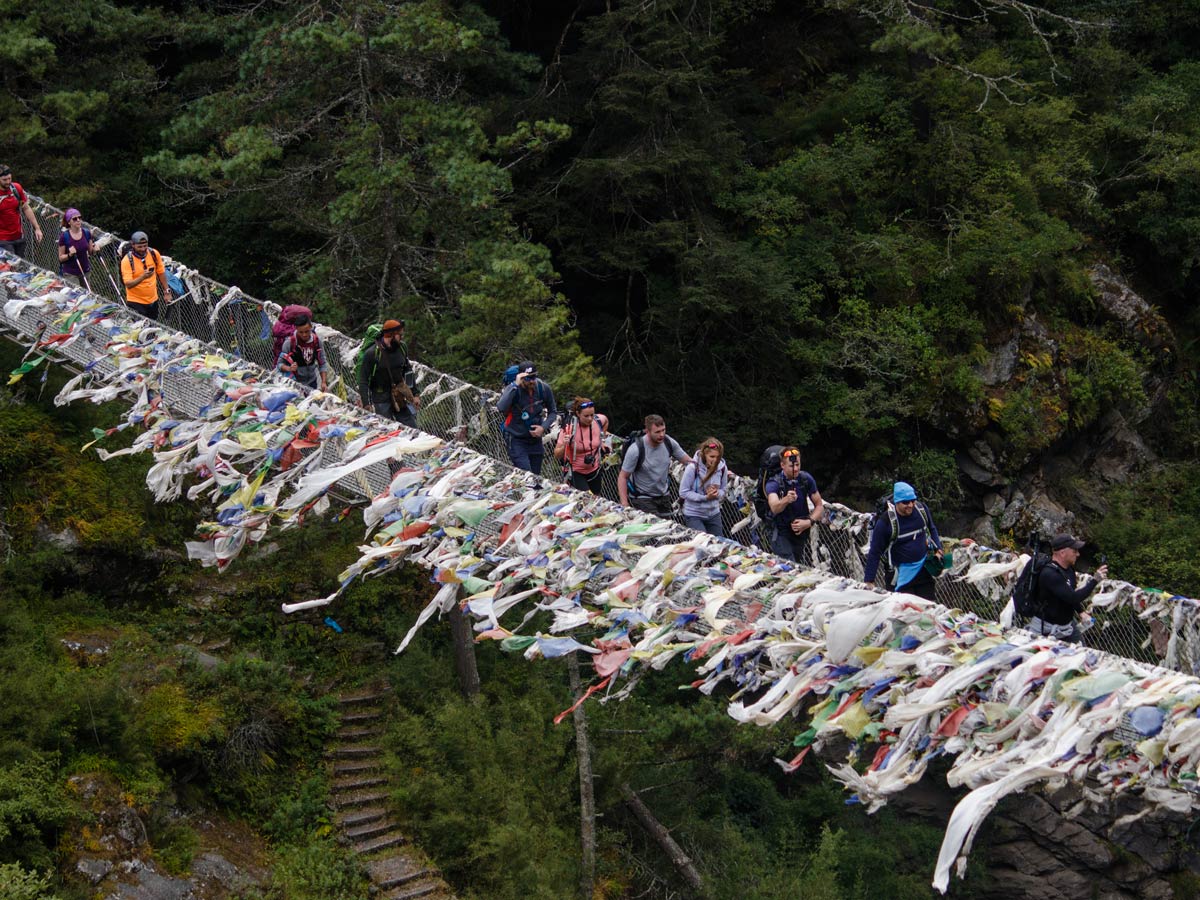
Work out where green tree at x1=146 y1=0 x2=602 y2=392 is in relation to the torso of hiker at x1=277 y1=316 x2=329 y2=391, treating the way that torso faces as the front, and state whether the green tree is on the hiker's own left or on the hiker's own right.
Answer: on the hiker's own left

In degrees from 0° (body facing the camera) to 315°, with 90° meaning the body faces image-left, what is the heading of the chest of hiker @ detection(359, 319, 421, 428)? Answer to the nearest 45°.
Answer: approximately 315°

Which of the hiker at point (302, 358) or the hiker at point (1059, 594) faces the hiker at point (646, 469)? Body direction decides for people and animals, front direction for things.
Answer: the hiker at point (302, 358)

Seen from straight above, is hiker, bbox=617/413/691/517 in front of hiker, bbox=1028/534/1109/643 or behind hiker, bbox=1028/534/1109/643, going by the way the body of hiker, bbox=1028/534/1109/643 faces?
behind

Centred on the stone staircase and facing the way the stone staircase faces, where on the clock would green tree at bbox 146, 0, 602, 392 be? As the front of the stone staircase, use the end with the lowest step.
The green tree is roughly at 6 o'clock from the stone staircase.

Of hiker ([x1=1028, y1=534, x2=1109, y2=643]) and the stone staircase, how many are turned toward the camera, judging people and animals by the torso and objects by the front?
1

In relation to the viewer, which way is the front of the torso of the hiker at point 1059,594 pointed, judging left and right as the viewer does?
facing to the right of the viewer

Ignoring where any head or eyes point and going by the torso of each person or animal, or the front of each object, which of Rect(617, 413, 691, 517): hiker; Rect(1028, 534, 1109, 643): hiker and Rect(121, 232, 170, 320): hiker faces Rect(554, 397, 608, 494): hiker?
Rect(121, 232, 170, 320): hiker

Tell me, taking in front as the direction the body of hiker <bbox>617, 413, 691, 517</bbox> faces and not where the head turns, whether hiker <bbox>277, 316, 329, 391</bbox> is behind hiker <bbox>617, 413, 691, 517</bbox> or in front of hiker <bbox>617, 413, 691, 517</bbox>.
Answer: behind

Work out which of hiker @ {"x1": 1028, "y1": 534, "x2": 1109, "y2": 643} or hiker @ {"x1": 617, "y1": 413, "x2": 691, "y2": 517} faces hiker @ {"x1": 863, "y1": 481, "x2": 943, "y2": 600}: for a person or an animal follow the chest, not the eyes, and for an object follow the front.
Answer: hiker @ {"x1": 617, "y1": 413, "x2": 691, "y2": 517}

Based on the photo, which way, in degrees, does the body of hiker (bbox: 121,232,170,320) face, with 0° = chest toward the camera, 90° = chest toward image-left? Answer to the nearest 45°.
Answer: approximately 315°
